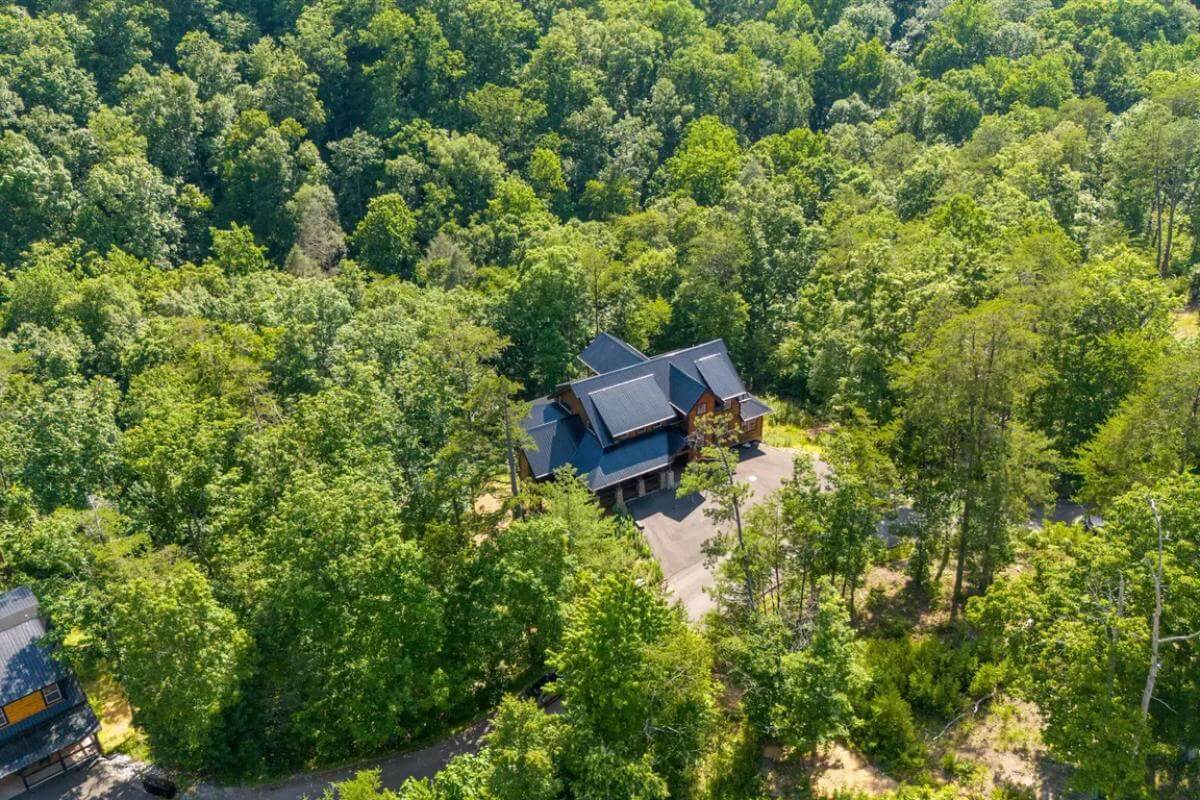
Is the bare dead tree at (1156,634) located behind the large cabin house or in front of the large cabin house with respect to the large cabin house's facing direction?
in front

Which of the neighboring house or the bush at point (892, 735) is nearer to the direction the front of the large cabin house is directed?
the bush

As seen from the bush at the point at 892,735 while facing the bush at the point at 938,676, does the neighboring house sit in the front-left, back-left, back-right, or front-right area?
back-left

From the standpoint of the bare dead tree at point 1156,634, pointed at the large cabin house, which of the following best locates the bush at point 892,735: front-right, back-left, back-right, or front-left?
front-left

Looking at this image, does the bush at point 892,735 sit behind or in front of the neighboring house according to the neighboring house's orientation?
in front

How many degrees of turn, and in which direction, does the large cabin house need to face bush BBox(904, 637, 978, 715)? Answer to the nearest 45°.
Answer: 0° — it already faces it

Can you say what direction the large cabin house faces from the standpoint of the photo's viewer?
facing the viewer and to the right of the viewer

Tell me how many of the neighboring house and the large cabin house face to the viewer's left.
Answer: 0

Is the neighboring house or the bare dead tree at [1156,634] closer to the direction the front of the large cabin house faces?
the bare dead tree

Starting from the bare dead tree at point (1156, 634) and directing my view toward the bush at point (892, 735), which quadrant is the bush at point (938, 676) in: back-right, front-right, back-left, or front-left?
front-right

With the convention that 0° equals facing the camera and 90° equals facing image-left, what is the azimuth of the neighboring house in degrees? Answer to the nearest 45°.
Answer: approximately 315°

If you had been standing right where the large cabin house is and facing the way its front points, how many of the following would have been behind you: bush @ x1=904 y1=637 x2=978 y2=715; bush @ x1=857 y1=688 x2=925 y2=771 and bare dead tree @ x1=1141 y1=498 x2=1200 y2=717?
0
